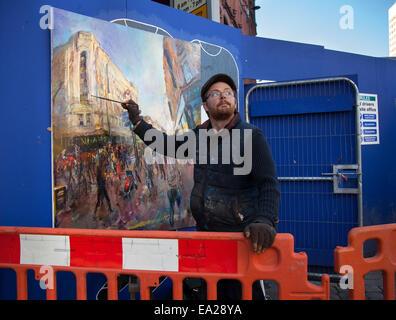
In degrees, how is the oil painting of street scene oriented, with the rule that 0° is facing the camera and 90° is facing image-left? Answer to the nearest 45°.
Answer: approximately 315°
